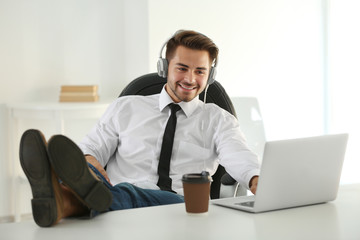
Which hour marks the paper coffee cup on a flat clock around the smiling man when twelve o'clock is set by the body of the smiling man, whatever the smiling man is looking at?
The paper coffee cup is roughly at 12 o'clock from the smiling man.

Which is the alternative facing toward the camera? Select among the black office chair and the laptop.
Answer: the black office chair

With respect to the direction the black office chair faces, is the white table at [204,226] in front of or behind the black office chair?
in front

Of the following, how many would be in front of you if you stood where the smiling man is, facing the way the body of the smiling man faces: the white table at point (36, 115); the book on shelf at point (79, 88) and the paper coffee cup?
1

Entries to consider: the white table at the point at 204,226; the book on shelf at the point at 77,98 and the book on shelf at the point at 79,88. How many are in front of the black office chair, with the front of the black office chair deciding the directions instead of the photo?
1

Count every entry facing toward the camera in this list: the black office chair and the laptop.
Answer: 1

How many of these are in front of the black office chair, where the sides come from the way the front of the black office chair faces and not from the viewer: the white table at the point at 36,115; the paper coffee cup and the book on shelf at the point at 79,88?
1

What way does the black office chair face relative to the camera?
toward the camera

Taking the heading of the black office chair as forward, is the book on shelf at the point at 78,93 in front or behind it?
behind

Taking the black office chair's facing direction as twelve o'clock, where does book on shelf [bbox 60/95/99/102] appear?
The book on shelf is roughly at 5 o'clock from the black office chair.

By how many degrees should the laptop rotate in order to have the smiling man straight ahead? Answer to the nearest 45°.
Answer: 0° — it already faces them

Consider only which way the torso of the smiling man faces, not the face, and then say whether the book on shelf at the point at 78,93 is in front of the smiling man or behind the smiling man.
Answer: behind

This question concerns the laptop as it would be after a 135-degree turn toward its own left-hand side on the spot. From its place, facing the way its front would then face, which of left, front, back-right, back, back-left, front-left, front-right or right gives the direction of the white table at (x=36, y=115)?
back-right

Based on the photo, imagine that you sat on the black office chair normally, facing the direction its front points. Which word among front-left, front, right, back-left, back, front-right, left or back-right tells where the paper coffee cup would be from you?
front

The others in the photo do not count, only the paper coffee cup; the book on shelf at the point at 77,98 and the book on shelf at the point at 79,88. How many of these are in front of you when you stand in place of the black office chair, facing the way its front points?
1

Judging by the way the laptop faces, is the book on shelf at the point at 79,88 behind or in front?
in front

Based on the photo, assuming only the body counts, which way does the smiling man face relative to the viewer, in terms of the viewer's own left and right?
facing the viewer

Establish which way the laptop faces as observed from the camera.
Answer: facing away from the viewer and to the left of the viewer
